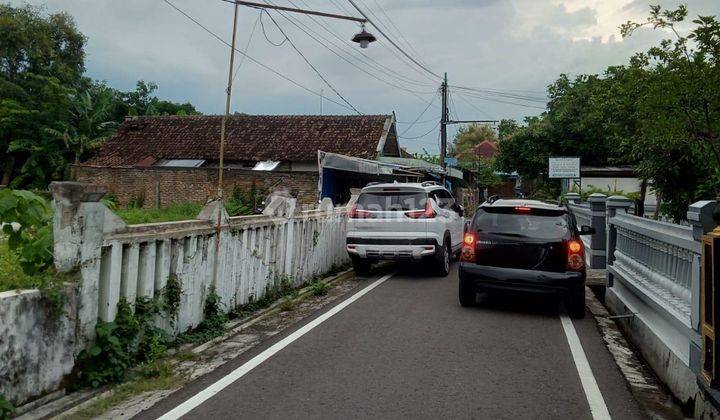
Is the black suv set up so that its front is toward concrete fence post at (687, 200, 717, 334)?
no

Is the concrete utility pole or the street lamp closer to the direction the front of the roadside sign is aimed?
the street lamp

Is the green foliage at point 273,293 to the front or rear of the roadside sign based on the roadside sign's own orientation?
to the front

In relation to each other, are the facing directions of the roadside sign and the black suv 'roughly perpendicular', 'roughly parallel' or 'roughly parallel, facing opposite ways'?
roughly parallel, facing opposite ways

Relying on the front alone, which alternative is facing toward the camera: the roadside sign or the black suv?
the roadside sign

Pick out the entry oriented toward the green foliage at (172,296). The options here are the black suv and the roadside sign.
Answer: the roadside sign

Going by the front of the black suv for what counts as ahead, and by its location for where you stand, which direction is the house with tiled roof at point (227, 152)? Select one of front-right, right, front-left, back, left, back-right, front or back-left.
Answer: front-left

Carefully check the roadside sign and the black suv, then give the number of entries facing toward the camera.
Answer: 1

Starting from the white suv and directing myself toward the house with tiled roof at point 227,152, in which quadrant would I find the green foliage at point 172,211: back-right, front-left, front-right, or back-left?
front-left

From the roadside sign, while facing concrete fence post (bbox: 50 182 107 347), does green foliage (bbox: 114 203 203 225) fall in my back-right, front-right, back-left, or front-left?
front-right

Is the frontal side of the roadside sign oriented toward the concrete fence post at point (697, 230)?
yes

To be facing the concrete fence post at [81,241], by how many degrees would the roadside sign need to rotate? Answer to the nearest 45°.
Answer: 0° — it already faces it

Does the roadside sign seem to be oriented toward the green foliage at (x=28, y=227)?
yes

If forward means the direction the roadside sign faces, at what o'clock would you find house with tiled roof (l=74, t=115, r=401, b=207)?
The house with tiled roof is roughly at 2 o'clock from the roadside sign.

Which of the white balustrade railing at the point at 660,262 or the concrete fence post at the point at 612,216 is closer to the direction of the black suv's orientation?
the concrete fence post

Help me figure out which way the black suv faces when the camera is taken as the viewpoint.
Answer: facing away from the viewer

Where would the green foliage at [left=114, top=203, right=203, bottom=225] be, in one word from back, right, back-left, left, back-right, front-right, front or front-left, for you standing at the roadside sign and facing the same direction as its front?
front-right

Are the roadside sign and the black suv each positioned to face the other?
yes

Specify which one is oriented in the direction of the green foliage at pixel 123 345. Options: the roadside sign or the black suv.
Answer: the roadside sign

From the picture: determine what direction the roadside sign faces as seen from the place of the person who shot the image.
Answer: facing the viewer
